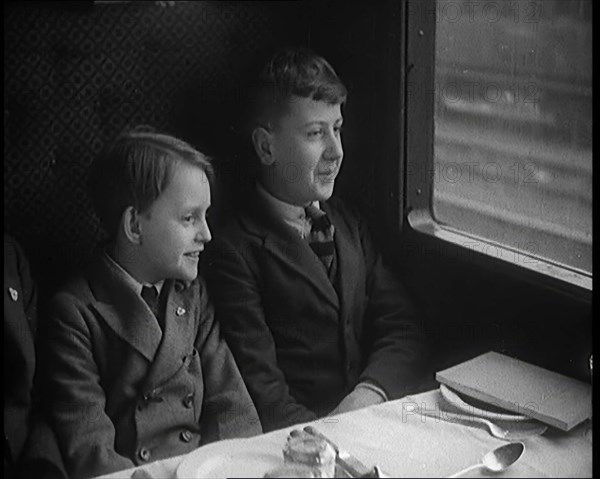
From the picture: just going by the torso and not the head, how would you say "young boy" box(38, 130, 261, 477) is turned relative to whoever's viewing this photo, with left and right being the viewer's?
facing the viewer and to the right of the viewer

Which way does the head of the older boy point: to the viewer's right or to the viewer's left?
to the viewer's right

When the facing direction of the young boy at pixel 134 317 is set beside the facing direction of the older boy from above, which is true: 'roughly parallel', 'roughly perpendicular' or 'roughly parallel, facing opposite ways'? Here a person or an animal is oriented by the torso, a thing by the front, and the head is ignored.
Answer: roughly parallel

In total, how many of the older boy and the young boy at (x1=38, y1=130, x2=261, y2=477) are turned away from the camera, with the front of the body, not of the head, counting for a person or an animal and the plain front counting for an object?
0
